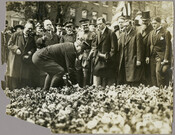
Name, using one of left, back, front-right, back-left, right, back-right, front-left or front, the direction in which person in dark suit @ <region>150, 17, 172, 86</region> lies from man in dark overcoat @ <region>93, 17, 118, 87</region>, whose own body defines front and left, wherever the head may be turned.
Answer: back-left

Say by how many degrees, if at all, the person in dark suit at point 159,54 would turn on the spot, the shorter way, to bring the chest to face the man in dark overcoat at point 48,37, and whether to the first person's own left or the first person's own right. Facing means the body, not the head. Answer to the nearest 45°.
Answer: approximately 45° to the first person's own right

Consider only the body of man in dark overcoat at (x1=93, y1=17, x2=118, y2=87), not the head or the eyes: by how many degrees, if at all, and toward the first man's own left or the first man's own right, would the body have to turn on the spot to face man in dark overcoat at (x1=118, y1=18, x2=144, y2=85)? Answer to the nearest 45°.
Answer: approximately 135° to the first man's own left

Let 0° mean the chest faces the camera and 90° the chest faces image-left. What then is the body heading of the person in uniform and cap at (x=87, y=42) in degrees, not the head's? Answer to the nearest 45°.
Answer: approximately 0°
